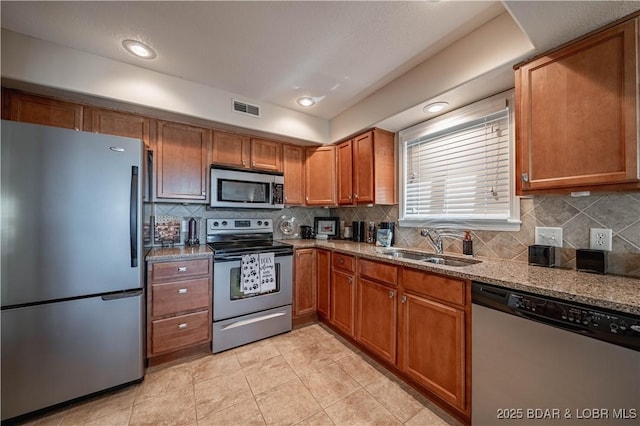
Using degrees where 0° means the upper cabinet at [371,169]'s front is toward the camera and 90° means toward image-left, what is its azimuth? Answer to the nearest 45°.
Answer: approximately 45°

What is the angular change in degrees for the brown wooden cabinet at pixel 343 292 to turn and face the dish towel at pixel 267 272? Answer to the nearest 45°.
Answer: approximately 45° to its right

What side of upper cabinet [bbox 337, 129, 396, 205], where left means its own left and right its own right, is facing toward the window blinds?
left

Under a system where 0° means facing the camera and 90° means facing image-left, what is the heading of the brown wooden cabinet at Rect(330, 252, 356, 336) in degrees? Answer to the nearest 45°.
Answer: approximately 45°

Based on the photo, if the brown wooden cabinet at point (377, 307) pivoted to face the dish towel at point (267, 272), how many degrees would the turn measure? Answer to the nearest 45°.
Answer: approximately 45° to its right
